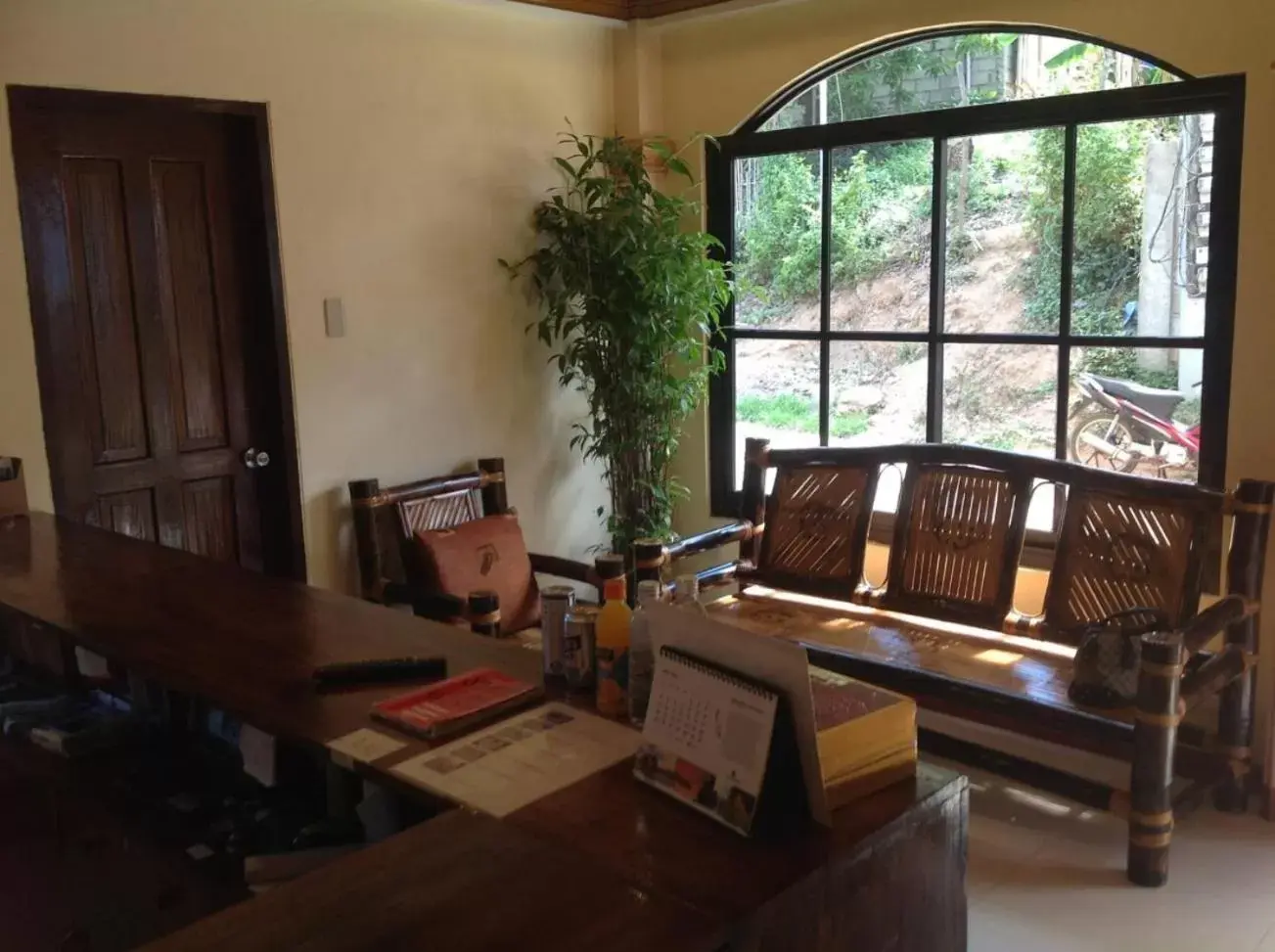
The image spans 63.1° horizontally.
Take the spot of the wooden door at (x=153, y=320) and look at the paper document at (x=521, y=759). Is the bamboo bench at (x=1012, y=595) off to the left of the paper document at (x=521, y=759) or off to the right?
left

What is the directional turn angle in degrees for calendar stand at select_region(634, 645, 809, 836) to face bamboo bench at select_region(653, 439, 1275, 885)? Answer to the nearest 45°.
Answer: approximately 180°

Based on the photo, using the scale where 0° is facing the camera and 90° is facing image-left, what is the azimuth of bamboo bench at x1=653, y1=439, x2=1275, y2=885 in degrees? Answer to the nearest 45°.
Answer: approximately 45°

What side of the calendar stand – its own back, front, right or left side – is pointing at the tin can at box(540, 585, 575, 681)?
right

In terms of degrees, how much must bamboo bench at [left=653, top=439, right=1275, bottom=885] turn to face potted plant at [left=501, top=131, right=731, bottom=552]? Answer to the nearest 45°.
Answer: approximately 90° to its right

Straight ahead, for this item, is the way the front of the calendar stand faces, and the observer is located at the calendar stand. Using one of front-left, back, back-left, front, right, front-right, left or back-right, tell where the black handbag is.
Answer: back
